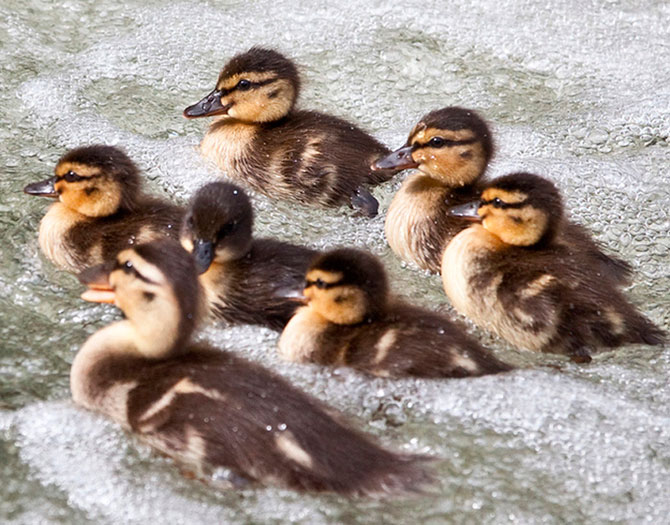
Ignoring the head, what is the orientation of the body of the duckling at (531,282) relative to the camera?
to the viewer's left

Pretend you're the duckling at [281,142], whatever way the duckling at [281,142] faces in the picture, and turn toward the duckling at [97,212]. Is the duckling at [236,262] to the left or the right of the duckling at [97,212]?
left

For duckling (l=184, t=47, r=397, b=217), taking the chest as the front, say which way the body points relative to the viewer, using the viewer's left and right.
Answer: facing to the left of the viewer

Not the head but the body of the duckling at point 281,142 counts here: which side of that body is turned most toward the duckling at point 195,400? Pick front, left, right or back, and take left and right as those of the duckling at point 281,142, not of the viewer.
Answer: left

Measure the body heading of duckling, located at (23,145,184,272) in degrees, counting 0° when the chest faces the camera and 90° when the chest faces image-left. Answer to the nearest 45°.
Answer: approximately 90°

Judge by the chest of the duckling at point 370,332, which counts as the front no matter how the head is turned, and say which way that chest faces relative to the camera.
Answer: to the viewer's left

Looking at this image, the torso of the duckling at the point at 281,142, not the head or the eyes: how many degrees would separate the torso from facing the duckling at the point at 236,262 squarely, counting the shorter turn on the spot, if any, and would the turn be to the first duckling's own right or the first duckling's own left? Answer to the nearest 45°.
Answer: approximately 90° to the first duckling's own left

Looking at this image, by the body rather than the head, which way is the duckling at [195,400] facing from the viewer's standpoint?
to the viewer's left

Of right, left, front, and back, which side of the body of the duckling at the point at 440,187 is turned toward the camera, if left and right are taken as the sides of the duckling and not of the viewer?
left

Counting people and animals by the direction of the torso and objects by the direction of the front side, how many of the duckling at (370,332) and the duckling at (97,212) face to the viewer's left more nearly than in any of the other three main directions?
2

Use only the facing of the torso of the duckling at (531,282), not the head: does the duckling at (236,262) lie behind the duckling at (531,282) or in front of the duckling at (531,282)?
in front
